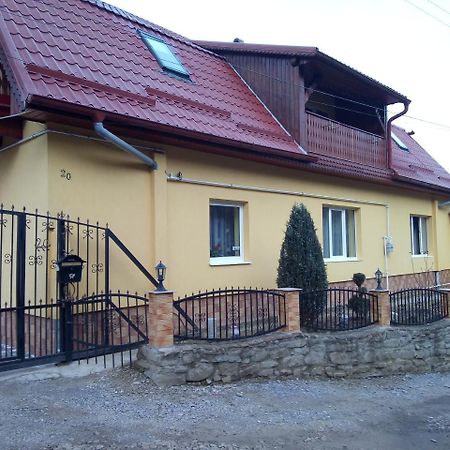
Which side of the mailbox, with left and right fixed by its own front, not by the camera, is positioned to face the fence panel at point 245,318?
left

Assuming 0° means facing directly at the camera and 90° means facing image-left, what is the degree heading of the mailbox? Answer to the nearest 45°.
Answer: approximately 0°

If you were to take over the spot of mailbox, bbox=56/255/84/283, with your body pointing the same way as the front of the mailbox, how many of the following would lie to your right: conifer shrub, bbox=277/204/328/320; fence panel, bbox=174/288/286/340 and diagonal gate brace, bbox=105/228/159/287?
0

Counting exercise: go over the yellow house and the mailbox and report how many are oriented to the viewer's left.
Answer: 0

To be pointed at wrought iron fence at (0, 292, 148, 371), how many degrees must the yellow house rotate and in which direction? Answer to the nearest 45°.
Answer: approximately 90° to its right

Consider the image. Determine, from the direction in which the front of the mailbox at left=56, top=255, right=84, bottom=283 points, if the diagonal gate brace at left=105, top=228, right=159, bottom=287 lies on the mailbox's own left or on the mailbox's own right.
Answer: on the mailbox's own left

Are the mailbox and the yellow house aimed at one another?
no

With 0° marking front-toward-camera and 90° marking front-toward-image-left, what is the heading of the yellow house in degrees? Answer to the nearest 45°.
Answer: approximately 315°

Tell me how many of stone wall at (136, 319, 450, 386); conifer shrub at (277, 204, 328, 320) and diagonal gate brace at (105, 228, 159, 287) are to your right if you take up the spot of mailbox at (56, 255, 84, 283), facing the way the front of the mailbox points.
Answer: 0
